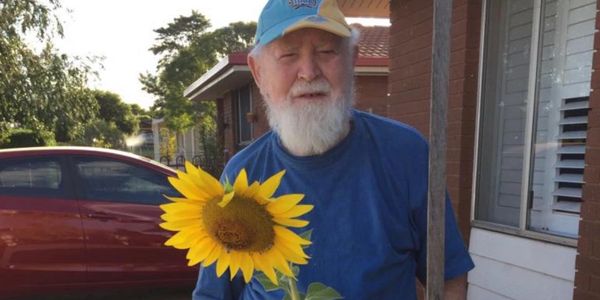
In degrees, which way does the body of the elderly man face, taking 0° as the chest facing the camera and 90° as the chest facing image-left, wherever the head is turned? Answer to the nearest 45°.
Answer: approximately 0°

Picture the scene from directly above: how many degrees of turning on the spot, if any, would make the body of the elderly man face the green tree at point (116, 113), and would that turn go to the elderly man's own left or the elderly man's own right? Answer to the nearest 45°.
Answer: approximately 135° to the elderly man's own right

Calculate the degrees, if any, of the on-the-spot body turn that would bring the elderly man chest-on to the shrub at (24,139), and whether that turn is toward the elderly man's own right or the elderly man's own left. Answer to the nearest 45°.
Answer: approximately 135° to the elderly man's own right

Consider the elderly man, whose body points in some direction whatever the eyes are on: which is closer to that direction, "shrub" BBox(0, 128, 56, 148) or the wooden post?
the wooden post

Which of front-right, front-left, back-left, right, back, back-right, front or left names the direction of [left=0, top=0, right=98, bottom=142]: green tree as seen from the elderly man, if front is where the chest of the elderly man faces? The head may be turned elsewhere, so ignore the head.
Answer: back-right

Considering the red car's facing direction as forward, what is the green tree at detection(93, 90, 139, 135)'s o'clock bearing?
The green tree is roughly at 9 o'clock from the red car.

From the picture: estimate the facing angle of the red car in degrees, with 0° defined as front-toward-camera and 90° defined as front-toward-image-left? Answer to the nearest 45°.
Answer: approximately 270°

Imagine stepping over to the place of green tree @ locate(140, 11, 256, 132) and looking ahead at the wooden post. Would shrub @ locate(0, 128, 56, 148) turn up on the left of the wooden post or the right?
right

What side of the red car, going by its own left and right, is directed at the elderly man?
right
